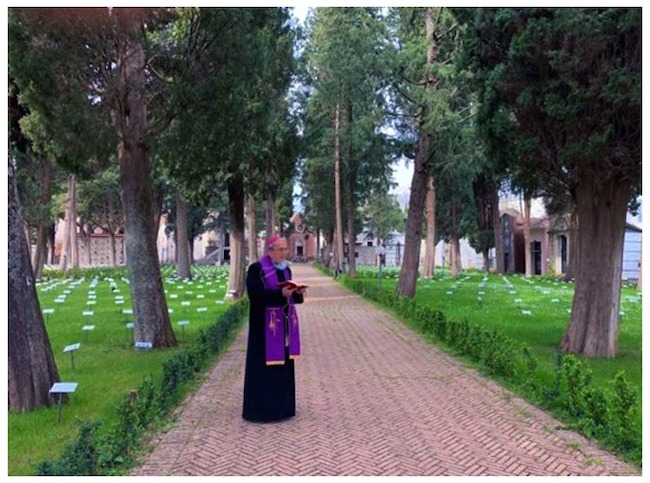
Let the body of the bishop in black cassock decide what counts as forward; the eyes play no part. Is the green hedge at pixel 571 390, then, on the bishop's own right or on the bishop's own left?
on the bishop's own left

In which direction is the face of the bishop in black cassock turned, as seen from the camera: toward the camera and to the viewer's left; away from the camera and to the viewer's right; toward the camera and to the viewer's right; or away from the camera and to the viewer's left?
toward the camera and to the viewer's right

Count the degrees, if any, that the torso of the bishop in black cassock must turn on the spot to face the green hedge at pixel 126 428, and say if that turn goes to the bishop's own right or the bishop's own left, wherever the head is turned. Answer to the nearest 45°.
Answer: approximately 90° to the bishop's own right

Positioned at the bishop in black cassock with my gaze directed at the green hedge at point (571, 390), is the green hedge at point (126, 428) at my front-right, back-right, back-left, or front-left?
back-right
